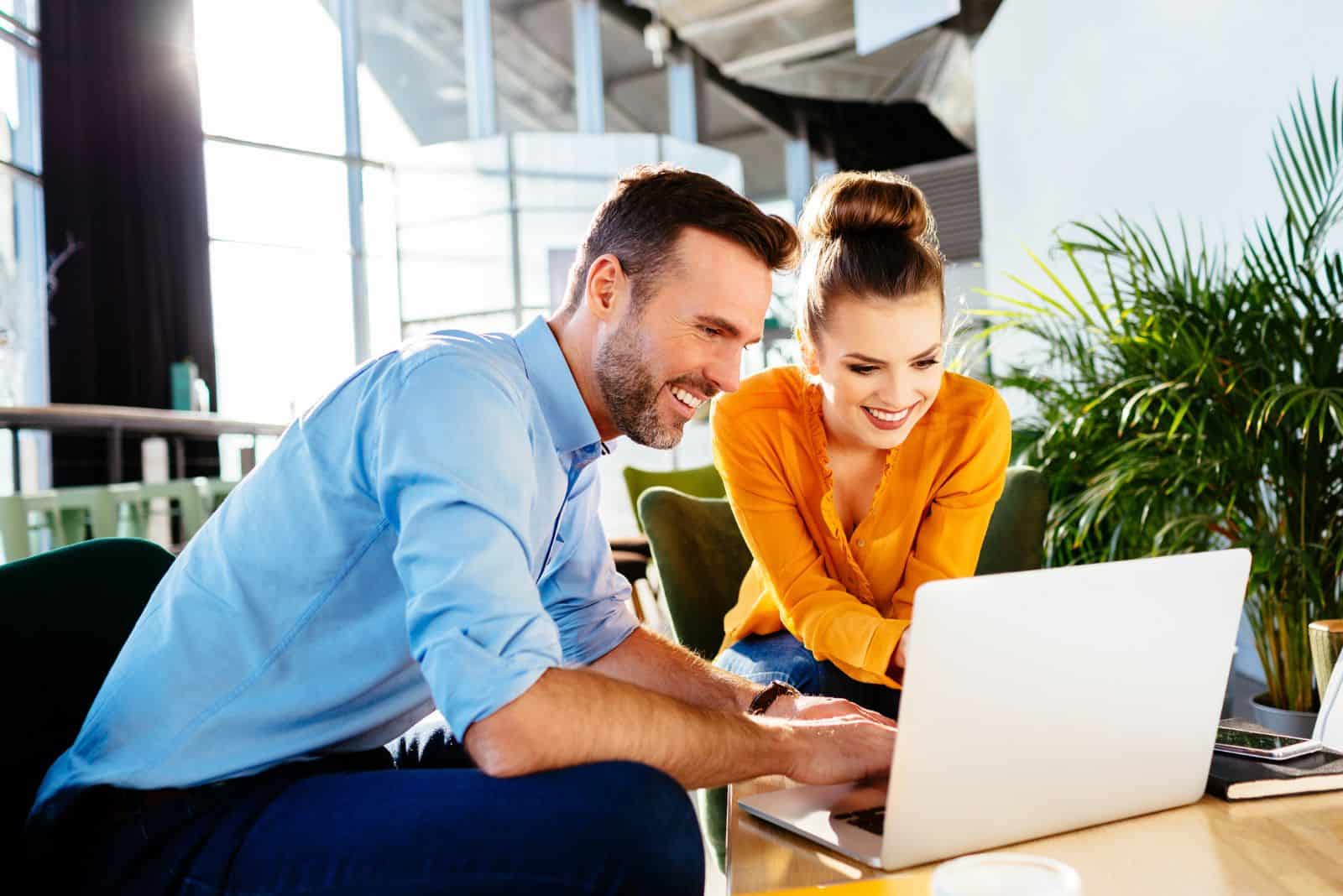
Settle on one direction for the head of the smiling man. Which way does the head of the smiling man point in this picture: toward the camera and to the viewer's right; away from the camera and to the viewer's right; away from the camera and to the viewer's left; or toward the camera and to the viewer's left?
toward the camera and to the viewer's right

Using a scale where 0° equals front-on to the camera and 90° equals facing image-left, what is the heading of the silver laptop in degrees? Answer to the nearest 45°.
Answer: approximately 135°

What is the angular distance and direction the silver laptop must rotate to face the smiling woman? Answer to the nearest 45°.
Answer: approximately 45° to its right

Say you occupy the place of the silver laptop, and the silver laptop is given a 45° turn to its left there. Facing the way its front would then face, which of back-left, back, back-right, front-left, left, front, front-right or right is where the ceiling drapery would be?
right

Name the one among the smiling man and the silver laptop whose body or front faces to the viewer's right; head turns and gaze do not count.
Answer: the smiling man

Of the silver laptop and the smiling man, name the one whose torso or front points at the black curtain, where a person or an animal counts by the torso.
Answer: the silver laptop

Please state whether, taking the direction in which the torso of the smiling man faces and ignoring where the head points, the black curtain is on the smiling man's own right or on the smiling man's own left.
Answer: on the smiling man's own left

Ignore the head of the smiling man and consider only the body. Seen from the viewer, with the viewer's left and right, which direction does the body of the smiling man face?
facing to the right of the viewer

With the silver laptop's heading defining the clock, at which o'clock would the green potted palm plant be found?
The green potted palm plant is roughly at 2 o'clock from the silver laptop.

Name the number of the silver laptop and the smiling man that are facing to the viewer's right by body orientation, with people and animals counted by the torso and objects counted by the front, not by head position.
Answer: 1

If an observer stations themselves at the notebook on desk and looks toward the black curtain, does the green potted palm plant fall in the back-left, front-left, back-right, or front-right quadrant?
front-right

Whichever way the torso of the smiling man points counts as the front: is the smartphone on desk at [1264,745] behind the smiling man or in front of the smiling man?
in front

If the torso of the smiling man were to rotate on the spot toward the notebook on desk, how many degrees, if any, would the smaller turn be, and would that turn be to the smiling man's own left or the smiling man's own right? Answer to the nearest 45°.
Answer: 0° — they already face it
